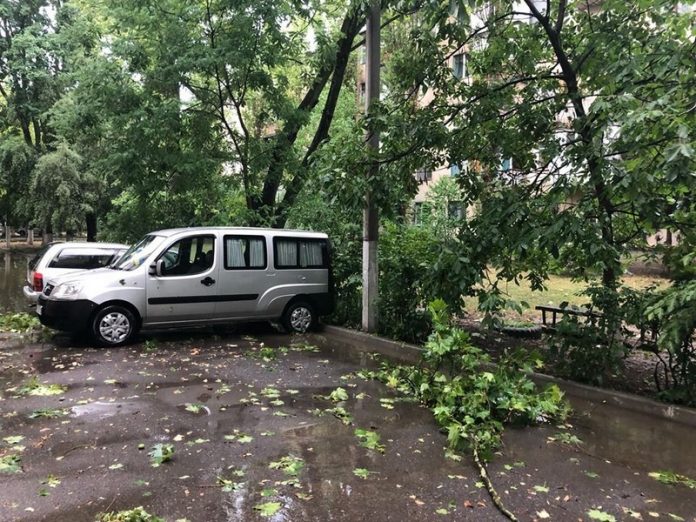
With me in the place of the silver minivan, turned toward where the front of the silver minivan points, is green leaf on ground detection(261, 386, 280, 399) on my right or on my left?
on my left

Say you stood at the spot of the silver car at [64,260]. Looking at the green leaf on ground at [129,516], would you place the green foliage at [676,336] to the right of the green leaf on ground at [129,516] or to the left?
left

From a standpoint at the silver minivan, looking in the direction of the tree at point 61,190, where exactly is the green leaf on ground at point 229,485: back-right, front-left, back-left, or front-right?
back-left

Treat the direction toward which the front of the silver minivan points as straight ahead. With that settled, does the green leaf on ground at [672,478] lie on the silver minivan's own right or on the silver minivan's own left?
on the silver minivan's own left

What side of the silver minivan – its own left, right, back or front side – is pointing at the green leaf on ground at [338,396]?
left

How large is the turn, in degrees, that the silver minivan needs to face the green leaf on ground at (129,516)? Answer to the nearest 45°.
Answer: approximately 45° to its left
